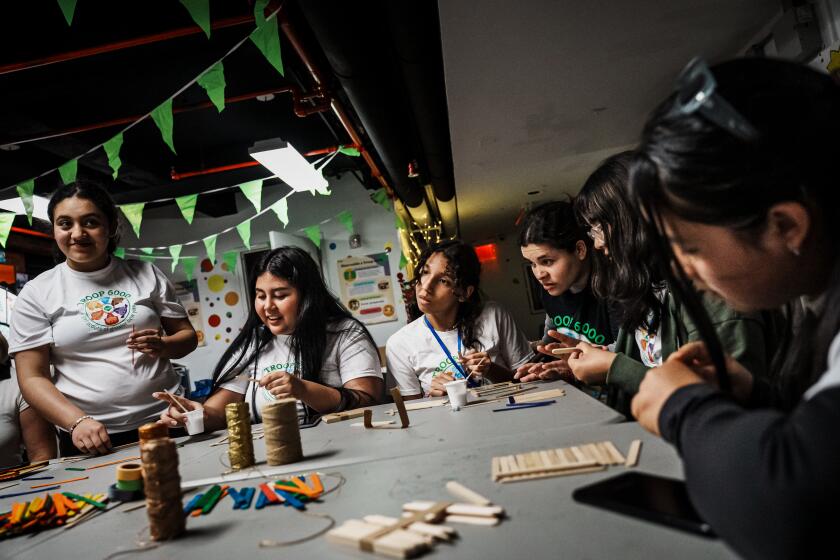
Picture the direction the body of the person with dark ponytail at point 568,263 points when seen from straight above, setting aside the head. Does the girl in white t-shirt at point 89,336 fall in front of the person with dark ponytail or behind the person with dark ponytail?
in front

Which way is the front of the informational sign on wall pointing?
toward the camera

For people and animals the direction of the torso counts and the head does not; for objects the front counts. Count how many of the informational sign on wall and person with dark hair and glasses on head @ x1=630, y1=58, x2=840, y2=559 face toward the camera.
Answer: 1

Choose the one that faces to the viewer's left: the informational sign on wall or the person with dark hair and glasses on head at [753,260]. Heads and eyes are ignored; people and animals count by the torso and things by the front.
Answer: the person with dark hair and glasses on head

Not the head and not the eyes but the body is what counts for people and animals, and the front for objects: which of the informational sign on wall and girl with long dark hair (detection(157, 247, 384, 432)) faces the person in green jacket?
the informational sign on wall

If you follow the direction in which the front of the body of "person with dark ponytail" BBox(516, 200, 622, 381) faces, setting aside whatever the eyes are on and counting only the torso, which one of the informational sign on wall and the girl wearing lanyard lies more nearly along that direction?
the girl wearing lanyard

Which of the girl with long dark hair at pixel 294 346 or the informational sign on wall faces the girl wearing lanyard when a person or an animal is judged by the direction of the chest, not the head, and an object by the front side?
the informational sign on wall

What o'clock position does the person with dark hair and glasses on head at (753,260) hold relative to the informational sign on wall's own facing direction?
The person with dark hair and glasses on head is roughly at 12 o'clock from the informational sign on wall.

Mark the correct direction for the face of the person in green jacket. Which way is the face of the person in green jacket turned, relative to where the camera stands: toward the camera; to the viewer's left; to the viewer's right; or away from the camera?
to the viewer's left

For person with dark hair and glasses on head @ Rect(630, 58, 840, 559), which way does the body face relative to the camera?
to the viewer's left

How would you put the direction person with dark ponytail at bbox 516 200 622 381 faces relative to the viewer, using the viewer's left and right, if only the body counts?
facing the viewer and to the left of the viewer

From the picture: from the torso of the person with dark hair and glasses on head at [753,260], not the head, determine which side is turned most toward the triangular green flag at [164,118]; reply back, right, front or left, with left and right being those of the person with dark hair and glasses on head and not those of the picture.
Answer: front

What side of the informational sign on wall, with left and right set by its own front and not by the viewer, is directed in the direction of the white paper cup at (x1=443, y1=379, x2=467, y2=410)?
front

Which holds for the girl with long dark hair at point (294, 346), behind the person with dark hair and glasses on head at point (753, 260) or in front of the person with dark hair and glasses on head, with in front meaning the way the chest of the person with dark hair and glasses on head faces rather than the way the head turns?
in front

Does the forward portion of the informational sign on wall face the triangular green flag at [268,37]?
yes

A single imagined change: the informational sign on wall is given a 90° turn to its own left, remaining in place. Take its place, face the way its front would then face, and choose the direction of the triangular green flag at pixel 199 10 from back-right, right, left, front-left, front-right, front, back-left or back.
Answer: right

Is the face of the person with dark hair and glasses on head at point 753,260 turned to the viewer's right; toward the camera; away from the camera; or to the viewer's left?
to the viewer's left
